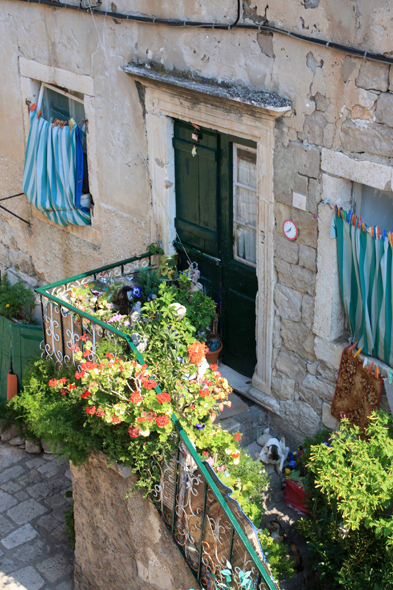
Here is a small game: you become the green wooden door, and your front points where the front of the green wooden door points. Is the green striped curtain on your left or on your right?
on your left

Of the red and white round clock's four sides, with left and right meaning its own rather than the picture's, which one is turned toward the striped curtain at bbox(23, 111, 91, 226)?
right

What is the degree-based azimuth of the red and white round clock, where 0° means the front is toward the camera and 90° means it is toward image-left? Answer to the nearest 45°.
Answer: approximately 45°

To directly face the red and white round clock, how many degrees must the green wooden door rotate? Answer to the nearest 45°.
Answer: approximately 90° to its left

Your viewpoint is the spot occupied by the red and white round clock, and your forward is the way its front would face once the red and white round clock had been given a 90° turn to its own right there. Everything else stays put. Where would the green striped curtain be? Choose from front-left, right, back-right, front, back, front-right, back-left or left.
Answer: back

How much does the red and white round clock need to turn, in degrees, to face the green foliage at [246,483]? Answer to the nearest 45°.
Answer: approximately 45° to its left

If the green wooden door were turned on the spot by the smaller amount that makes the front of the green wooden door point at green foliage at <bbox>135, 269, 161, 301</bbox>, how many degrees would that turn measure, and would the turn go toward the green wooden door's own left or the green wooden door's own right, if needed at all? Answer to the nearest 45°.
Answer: approximately 90° to the green wooden door's own right

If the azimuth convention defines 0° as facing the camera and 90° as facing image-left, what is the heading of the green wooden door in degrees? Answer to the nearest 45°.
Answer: approximately 45°

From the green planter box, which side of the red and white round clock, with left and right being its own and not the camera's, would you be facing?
right

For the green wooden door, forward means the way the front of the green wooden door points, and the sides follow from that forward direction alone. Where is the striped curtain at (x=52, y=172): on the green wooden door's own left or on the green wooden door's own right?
on the green wooden door's own right
